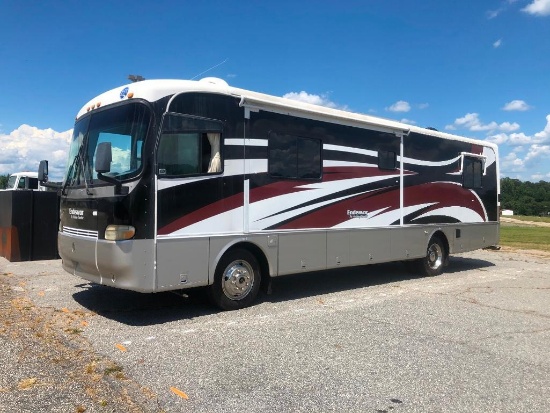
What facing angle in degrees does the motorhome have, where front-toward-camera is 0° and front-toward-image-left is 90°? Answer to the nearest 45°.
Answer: approximately 45°
